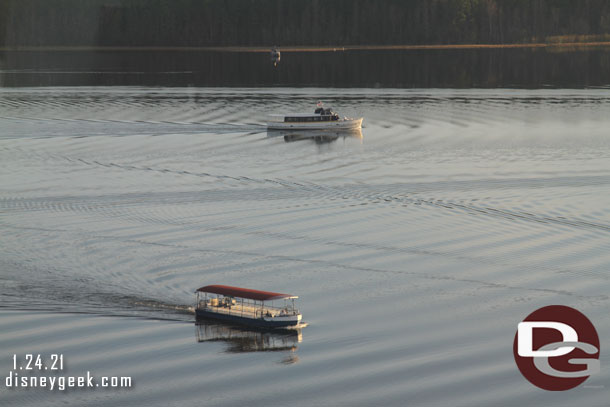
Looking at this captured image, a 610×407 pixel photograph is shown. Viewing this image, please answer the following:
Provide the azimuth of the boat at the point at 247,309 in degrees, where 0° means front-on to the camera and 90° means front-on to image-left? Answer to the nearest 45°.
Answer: approximately 315°
